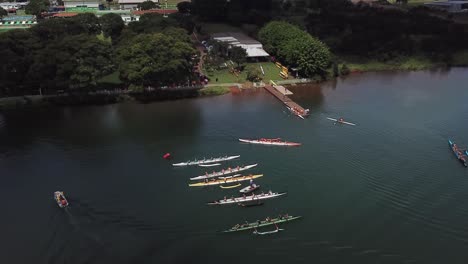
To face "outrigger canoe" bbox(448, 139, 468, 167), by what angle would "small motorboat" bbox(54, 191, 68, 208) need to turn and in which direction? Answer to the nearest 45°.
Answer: approximately 135° to its right

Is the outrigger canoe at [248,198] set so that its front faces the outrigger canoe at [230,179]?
no

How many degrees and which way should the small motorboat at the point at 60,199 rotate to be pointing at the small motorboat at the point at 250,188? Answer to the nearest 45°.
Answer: approximately 135° to its right

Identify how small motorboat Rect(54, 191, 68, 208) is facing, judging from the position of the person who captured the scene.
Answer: facing away from the viewer and to the left of the viewer

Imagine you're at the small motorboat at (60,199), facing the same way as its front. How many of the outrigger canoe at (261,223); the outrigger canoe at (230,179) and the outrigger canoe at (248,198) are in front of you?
0

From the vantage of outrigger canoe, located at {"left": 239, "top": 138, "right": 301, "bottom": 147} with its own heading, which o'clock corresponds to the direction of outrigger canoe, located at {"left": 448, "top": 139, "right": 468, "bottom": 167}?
outrigger canoe, located at {"left": 448, "top": 139, "right": 468, "bottom": 167} is roughly at 12 o'clock from outrigger canoe, located at {"left": 239, "top": 138, "right": 301, "bottom": 147}.

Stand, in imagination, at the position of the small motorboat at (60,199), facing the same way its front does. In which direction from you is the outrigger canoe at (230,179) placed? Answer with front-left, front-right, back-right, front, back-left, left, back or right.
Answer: back-right

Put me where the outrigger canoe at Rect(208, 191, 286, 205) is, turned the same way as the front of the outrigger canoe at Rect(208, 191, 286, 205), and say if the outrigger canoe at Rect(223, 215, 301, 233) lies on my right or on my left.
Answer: on my left

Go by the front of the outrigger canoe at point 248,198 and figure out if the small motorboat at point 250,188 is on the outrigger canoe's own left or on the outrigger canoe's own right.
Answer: on the outrigger canoe's own right

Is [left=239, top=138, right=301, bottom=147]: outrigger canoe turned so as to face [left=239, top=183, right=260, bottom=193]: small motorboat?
no

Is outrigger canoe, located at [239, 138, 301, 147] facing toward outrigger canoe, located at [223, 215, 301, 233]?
no

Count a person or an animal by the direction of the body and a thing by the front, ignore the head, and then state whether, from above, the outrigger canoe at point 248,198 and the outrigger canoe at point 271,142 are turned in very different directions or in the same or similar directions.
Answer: same or similar directions
